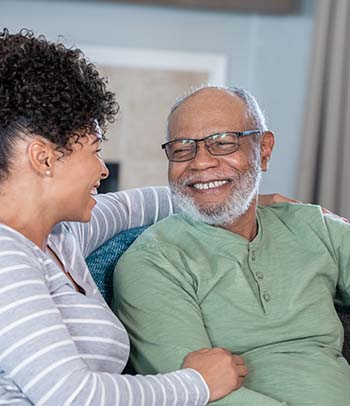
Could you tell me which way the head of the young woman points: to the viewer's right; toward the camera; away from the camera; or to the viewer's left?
to the viewer's right

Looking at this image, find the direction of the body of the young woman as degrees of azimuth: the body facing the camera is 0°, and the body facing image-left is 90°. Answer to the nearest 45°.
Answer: approximately 270°

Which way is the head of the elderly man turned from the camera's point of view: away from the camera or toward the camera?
toward the camera

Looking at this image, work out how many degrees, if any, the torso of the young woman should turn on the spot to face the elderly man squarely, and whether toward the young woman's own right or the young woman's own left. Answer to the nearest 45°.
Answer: approximately 45° to the young woman's own left
